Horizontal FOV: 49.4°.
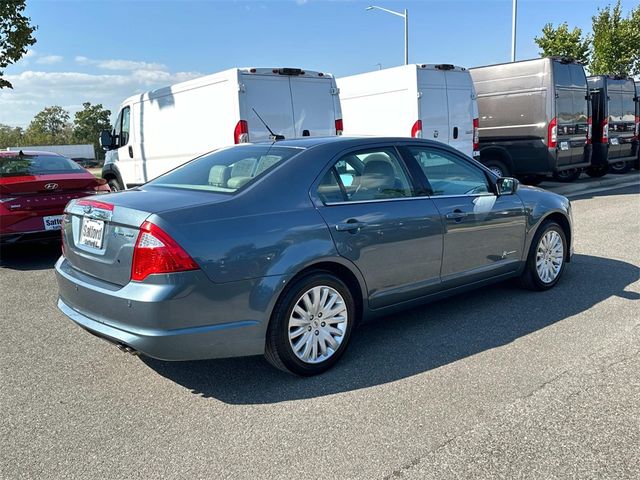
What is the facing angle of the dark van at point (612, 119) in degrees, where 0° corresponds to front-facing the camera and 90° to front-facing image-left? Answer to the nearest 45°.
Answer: approximately 135°

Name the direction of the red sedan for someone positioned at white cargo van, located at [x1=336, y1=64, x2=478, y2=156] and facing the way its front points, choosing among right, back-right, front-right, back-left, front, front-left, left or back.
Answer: left

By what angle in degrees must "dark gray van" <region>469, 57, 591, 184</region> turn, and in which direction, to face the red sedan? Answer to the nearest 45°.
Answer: approximately 90° to its left

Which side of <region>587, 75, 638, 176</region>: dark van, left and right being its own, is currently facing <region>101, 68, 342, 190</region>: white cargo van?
left

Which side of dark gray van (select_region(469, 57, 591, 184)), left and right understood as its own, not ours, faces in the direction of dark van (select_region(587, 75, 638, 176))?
right

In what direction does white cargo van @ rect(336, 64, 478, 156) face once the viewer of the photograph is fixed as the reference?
facing away from the viewer and to the left of the viewer

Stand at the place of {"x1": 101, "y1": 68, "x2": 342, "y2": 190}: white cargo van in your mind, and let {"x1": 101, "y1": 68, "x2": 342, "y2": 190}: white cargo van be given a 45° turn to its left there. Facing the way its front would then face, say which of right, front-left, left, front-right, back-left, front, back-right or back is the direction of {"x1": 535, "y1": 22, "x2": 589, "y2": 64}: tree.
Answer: back-right

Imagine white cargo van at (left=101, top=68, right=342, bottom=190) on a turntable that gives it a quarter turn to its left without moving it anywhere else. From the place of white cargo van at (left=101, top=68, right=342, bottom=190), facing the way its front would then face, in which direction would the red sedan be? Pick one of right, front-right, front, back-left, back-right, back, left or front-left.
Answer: front

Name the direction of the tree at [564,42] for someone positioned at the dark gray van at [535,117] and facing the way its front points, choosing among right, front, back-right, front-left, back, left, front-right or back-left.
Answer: front-right

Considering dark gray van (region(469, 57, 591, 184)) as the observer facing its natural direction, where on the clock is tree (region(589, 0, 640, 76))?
The tree is roughly at 2 o'clock from the dark gray van.

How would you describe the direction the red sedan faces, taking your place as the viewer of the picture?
facing away from the viewer and to the left of the viewer

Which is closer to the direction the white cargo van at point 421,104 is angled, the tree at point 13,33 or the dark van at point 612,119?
the tree

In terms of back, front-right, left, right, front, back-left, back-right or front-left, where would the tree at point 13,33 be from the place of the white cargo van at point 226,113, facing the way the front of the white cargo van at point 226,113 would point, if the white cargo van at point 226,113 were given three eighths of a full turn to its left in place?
back-right

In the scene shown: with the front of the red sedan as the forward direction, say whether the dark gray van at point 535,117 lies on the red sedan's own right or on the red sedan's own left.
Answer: on the red sedan's own right

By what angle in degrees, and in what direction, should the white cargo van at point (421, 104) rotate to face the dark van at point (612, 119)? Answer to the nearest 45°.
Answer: approximately 90° to its right

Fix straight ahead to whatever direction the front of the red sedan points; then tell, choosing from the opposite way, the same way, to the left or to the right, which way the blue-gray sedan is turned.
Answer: to the right

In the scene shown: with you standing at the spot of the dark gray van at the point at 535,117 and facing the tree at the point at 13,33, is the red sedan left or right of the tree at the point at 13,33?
left
